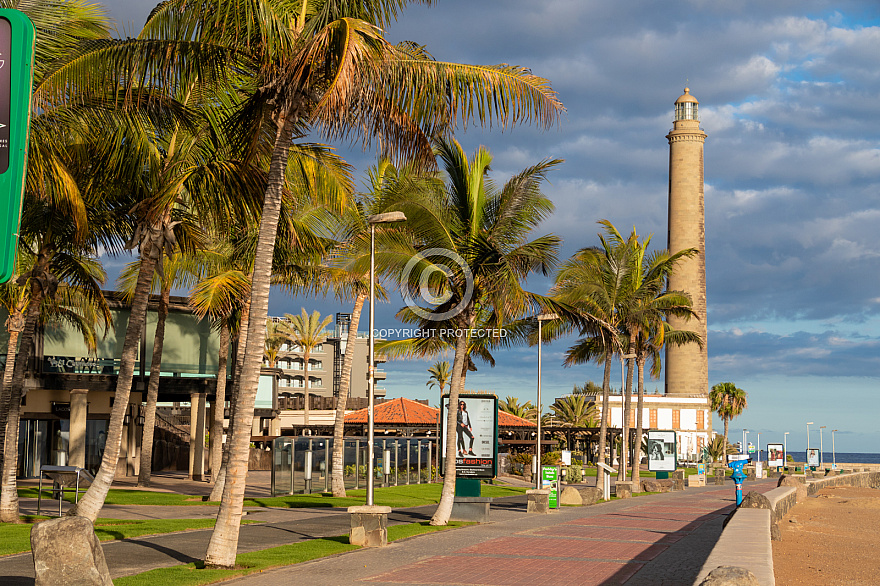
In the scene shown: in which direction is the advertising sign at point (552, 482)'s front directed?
toward the camera

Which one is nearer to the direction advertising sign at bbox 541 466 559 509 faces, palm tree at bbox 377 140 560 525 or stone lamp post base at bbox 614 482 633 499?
the palm tree

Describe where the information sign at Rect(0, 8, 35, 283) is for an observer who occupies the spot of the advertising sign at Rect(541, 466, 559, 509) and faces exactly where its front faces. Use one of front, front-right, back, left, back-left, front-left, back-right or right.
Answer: front

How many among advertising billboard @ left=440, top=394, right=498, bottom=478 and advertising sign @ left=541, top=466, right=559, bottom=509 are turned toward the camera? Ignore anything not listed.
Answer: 2

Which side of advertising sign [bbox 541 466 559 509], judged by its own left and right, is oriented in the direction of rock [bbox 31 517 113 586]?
front

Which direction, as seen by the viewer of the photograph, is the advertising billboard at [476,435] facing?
facing the viewer

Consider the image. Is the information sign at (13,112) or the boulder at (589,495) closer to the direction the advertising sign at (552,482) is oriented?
the information sign

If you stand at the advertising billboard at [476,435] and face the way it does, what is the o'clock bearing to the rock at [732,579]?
The rock is roughly at 12 o'clock from the advertising billboard.

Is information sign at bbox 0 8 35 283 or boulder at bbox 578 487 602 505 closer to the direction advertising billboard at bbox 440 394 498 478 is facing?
the information sign
